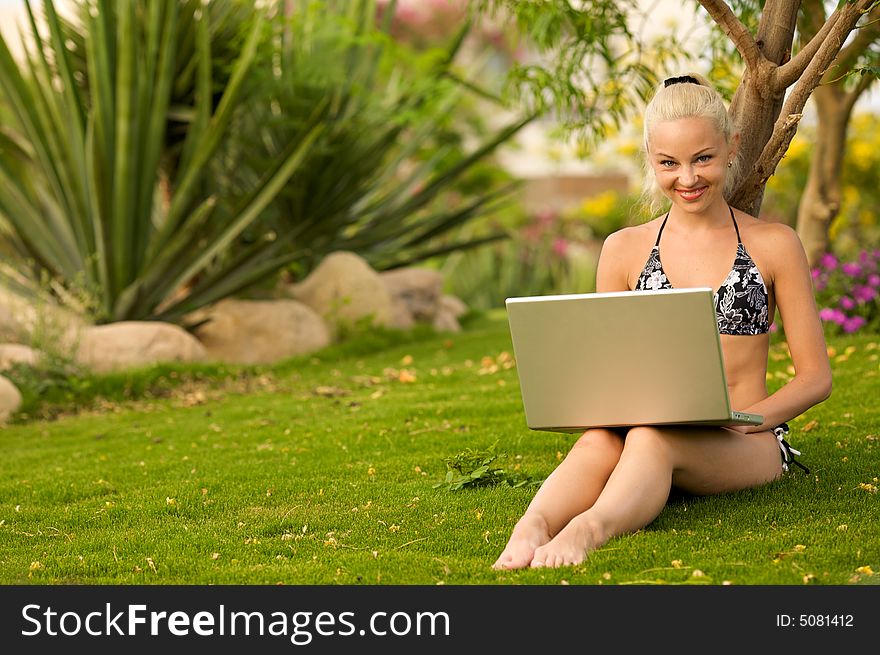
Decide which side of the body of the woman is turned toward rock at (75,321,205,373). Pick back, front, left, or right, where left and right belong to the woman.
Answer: right

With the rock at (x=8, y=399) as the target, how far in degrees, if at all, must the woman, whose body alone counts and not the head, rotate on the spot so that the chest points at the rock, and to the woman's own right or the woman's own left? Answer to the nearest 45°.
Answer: approximately 90° to the woman's own right

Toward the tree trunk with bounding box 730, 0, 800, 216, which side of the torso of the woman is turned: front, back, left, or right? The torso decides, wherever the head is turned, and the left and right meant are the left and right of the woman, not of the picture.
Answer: back

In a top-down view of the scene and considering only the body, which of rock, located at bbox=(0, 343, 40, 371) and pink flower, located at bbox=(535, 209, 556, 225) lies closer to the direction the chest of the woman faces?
the rock

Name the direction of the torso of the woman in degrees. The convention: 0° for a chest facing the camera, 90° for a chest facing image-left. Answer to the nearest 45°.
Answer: approximately 45°

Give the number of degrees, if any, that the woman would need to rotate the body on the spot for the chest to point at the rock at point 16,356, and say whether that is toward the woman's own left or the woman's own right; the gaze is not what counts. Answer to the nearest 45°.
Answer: approximately 90° to the woman's own right
